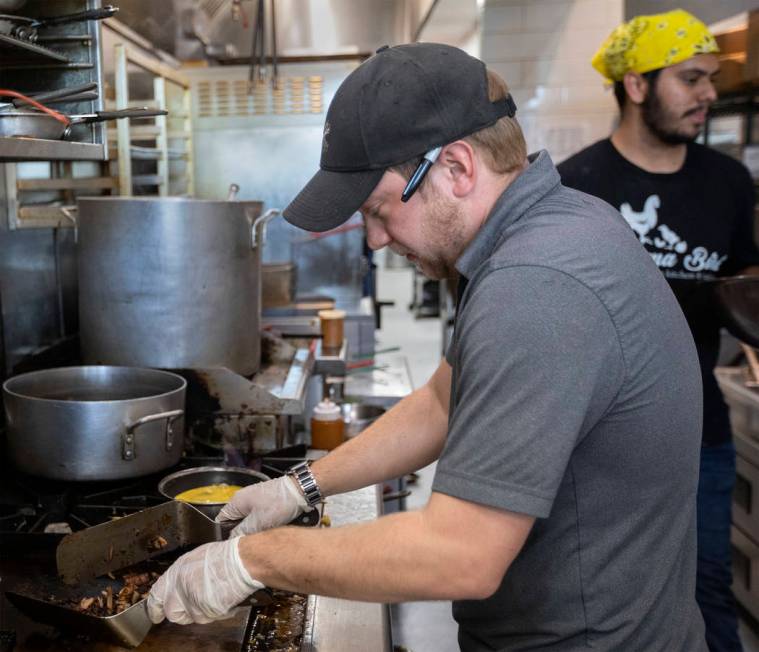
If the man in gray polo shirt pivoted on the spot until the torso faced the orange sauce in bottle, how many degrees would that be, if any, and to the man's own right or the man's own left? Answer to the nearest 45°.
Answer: approximately 90° to the man's own right

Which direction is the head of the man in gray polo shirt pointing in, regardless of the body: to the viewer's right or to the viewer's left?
to the viewer's left

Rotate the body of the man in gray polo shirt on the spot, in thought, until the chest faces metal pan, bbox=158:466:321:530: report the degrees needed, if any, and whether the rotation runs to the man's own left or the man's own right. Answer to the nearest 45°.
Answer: approximately 45° to the man's own right

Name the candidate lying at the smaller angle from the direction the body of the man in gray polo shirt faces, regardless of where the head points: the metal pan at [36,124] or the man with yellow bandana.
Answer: the metal pan

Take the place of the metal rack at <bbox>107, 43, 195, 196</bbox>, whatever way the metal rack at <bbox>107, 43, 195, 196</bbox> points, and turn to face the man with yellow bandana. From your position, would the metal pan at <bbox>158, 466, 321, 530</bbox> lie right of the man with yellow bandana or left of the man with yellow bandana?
right

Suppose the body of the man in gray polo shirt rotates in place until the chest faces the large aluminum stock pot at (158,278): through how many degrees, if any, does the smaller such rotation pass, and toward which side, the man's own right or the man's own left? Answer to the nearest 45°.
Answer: approximately 45° to the man's own right

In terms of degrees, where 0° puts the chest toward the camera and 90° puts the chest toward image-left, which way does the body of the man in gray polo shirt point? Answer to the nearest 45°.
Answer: approximately 90°

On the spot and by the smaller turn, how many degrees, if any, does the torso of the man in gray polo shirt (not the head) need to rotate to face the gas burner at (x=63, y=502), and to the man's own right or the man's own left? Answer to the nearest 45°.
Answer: approximately 45° to the man's own right

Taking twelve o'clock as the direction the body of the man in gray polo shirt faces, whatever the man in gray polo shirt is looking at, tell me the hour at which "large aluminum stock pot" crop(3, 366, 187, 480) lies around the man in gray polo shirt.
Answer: The large aluminum stock pot is roughly at 1 o'clock from the man in gray polo shirt.

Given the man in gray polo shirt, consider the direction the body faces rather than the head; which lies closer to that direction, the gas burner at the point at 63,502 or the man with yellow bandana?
the gas burner

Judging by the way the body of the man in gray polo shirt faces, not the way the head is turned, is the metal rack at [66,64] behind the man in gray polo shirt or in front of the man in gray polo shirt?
in front
